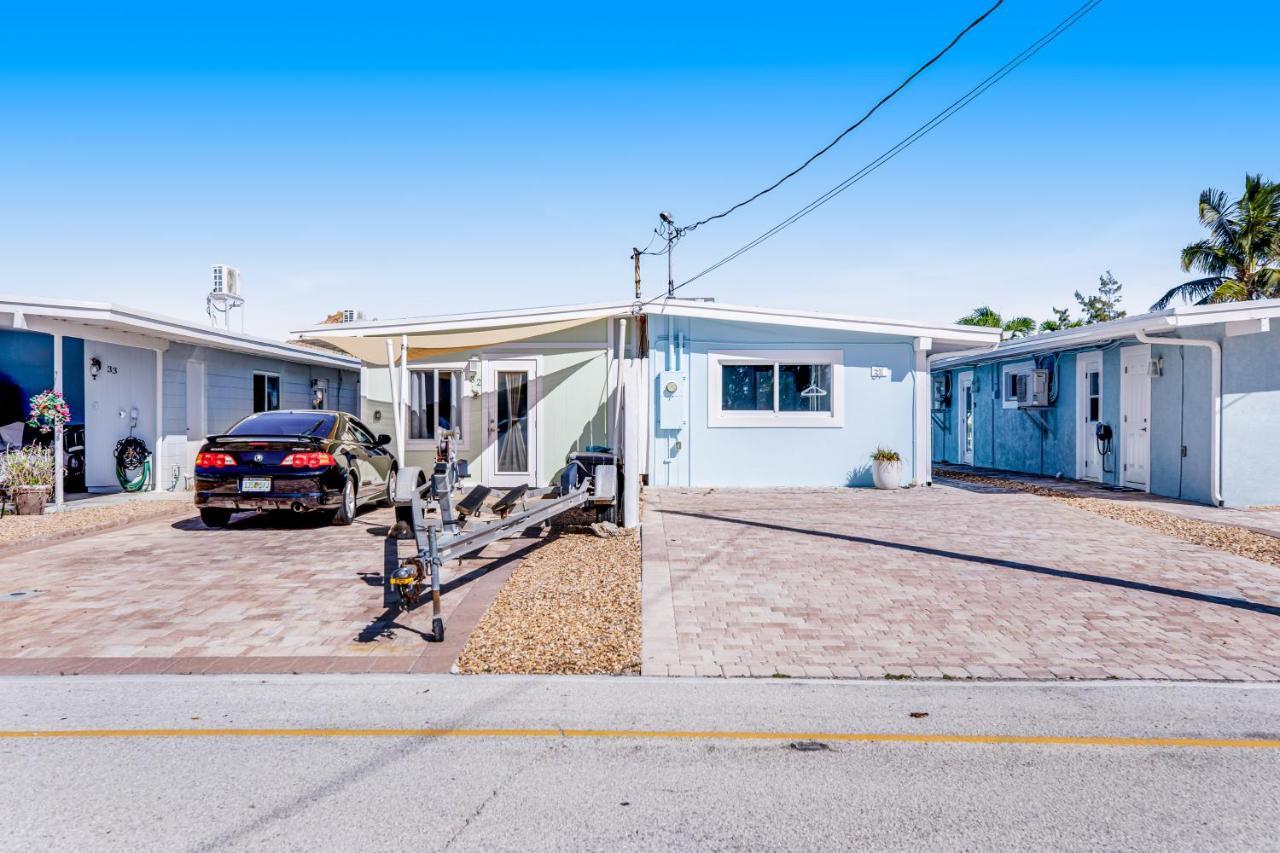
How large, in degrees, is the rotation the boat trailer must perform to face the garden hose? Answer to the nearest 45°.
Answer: approximately 90° to its right

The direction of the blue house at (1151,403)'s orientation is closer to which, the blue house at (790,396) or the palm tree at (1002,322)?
the blue house

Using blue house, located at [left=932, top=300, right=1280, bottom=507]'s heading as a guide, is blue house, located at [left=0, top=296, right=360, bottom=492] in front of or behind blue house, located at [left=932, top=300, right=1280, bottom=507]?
in front

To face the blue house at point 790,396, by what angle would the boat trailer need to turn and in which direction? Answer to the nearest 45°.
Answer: approximately 180°

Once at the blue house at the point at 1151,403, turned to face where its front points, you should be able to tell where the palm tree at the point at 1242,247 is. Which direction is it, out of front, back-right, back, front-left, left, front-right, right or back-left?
back-right

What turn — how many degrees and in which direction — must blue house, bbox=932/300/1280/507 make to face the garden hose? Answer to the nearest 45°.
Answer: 0° — it already faces it

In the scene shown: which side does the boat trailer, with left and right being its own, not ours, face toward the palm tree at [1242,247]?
back

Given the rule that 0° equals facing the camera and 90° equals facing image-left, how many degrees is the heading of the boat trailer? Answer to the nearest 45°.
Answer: approximately 45°

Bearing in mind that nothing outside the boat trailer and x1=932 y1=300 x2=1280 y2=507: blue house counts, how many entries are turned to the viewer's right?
0

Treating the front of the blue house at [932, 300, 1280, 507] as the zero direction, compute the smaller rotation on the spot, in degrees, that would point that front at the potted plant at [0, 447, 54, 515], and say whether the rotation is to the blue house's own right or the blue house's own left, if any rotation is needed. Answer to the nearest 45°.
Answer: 0° — it already faces it

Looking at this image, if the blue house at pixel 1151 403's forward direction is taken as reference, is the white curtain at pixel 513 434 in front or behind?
in front

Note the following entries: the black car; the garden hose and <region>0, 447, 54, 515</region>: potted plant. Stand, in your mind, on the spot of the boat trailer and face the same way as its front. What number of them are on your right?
3

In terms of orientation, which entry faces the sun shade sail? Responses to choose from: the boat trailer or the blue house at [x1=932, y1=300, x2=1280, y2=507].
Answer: the blue house

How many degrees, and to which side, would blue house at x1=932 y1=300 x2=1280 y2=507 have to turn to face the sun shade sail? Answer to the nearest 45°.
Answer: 0° — it already faces it

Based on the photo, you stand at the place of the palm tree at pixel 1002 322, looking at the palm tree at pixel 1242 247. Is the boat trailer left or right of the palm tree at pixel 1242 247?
right
